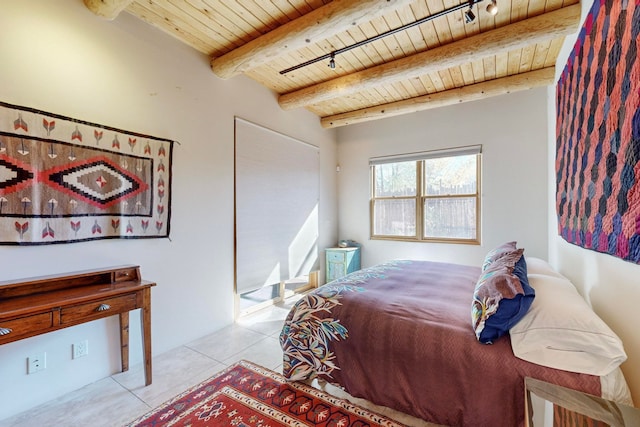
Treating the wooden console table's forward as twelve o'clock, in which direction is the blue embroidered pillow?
The blue embroidered pillow is roughly at 12 o'clock from the wooden console table.

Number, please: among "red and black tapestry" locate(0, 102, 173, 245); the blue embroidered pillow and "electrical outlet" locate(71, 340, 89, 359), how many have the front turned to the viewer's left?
1

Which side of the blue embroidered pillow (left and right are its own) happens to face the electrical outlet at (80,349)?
front

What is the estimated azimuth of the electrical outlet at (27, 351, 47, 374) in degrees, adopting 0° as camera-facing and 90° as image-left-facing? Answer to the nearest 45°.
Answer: approximately 315°

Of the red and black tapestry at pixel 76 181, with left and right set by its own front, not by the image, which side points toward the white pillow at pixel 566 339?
front

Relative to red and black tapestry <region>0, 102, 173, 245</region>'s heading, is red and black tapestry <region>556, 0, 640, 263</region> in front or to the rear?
in front

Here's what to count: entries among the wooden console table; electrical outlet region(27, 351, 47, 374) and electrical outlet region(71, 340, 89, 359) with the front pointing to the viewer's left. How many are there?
0

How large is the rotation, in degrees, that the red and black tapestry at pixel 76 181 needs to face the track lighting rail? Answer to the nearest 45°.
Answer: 0° — it already faces it

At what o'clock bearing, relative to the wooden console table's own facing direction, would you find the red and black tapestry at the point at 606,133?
The red and black tapestry is roughly at 12 o'clock from the wooden console table.

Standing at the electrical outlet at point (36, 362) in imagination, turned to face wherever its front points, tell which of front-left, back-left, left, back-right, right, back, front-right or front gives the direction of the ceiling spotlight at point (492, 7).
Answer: front

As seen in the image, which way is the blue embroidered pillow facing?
to the viewer's left
